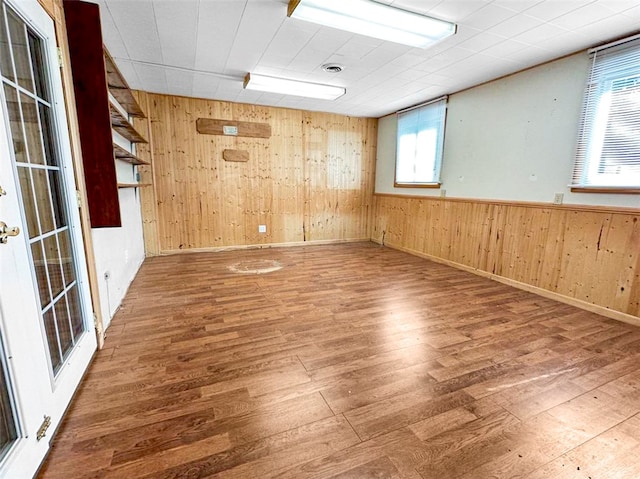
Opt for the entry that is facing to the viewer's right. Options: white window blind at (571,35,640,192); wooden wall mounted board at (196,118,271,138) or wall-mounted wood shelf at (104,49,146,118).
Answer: the wall-mounted wood shelf

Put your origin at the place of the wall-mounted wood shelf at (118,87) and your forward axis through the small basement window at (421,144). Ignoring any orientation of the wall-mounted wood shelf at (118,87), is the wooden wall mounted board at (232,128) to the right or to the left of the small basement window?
left

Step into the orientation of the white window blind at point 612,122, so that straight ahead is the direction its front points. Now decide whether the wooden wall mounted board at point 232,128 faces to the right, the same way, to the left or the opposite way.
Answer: to the left

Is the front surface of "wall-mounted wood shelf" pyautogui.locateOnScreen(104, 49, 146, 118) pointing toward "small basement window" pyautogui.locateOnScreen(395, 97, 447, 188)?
yes

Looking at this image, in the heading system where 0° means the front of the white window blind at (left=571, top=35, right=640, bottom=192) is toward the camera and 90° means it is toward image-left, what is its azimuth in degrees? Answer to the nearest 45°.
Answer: approximately 45°

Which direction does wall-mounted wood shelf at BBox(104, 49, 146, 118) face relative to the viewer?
to the viewer's right

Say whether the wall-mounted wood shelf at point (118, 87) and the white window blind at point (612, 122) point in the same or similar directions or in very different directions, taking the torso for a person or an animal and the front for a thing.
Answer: very different directions

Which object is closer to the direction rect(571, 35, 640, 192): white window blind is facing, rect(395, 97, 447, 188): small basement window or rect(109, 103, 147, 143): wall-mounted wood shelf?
the wall-mounted wood shelf

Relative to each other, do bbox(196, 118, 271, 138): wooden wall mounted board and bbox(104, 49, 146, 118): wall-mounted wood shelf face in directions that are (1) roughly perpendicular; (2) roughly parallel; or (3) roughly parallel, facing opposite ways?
roughly perpendicular

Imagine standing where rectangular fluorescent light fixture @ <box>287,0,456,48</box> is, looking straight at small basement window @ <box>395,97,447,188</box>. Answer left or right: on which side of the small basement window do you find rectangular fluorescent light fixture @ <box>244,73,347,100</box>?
left

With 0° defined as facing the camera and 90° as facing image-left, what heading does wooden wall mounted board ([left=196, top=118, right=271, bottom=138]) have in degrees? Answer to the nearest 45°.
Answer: approximately 0°
